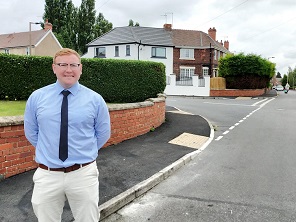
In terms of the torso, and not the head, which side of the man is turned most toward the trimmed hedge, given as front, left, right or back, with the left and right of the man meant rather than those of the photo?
back

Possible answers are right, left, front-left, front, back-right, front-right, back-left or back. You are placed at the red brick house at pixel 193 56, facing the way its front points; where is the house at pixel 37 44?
right

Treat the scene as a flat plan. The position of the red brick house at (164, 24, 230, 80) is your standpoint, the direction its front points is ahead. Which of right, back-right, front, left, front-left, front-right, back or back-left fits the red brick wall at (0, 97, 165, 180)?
front

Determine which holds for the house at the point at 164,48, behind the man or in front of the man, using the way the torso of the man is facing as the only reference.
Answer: behind

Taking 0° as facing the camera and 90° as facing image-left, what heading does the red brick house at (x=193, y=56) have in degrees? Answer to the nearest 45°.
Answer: approximately 0°

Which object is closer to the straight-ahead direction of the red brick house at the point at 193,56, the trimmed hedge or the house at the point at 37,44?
the trimmed hedge

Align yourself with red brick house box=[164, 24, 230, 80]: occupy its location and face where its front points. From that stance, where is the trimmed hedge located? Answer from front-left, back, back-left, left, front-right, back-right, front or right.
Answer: front

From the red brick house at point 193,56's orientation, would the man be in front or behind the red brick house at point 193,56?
in front

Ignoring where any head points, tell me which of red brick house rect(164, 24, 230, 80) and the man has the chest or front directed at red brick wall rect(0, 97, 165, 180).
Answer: the red brick house

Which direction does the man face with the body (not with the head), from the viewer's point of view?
toward the camera

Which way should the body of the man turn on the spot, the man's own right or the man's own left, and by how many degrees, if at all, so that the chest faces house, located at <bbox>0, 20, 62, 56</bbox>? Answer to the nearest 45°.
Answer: approximately 180°

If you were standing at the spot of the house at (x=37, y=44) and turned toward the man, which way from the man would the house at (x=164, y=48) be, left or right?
left
